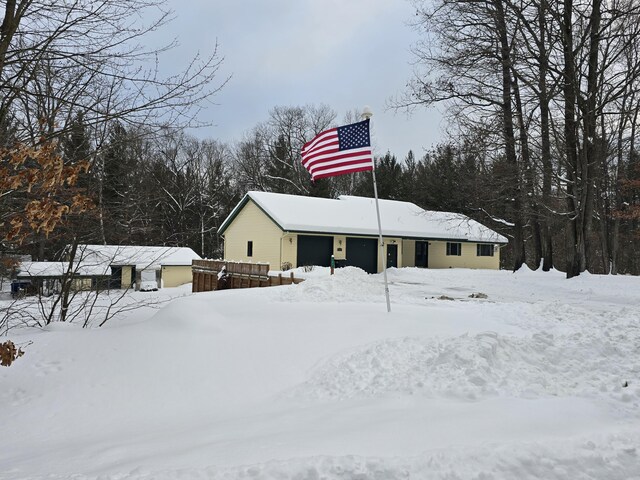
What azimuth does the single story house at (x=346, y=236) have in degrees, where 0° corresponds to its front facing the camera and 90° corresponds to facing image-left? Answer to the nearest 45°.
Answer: approximately 315°

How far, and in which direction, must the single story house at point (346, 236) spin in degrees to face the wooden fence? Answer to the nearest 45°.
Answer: approximately 90° to its right
